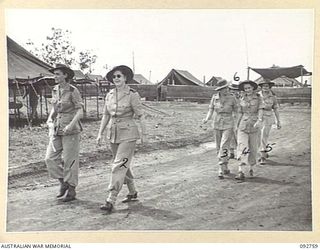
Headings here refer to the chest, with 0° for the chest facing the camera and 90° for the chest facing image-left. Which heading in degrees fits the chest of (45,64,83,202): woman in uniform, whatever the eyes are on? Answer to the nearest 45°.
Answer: approximately 45°

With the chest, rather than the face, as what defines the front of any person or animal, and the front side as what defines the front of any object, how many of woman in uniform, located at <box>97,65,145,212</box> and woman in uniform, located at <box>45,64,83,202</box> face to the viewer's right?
0

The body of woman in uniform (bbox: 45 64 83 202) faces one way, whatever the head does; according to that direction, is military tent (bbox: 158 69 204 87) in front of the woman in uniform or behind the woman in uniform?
behind

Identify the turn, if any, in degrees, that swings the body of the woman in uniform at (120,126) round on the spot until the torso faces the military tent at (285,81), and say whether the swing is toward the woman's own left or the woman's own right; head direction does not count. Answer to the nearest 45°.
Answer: approximately 135° to the woman's own left

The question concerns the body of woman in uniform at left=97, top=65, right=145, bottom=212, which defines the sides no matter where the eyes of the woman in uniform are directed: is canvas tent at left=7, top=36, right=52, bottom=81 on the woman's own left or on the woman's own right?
on the woman's own right

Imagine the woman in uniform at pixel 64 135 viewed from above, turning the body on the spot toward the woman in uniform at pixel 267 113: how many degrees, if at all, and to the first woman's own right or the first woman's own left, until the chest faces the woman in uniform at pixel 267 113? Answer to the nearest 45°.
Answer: approximately 135° to the first woman's own left

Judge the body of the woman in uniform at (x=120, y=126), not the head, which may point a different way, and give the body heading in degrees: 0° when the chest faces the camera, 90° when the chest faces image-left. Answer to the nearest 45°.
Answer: approximately 45°
